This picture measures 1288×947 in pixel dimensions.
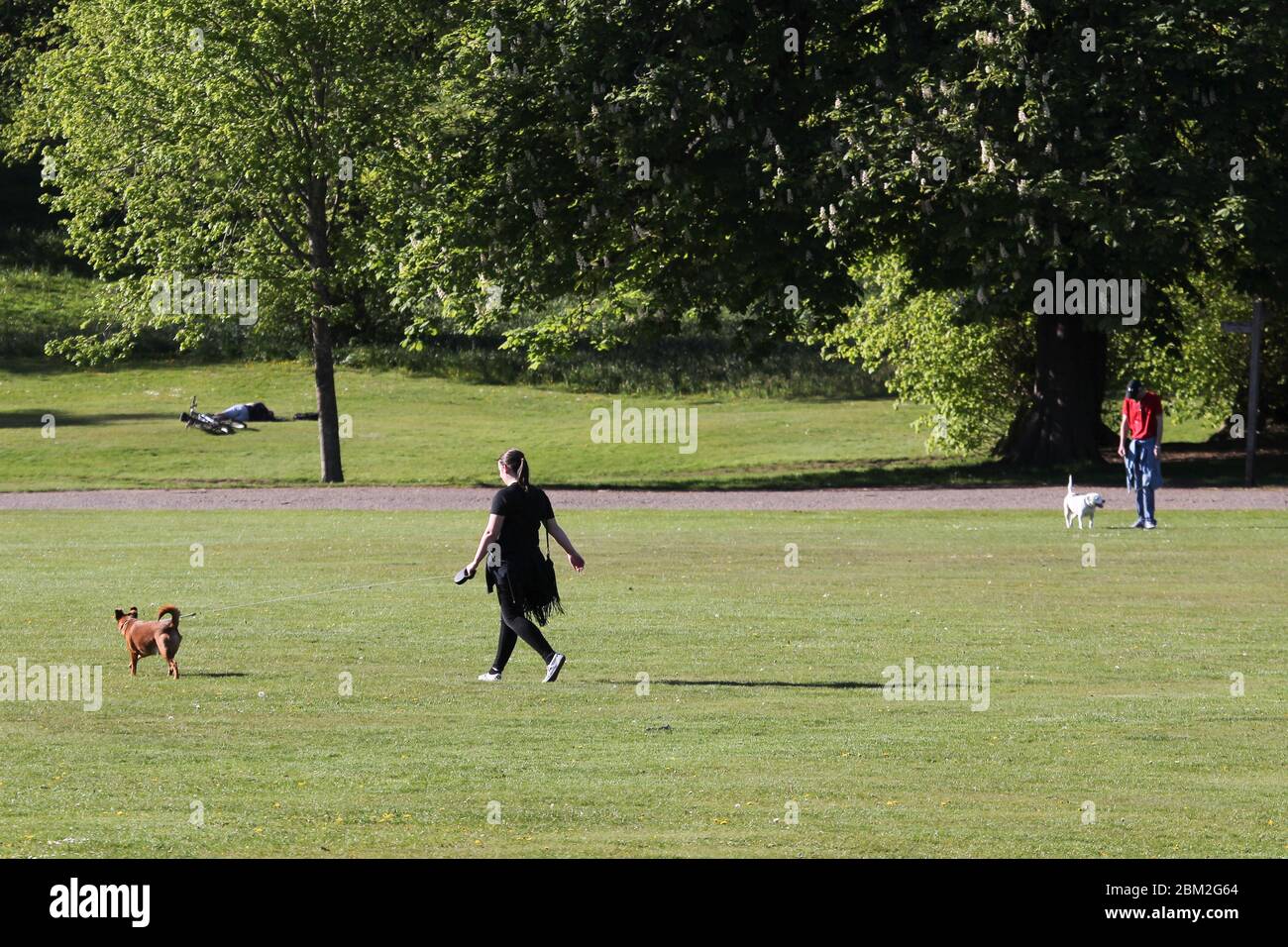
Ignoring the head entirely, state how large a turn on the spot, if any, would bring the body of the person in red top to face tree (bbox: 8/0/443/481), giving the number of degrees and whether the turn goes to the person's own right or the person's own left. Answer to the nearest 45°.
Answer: approximately 45° to the person's own right

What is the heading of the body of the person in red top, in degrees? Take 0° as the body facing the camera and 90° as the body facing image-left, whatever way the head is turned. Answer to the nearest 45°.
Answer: approximately 45°

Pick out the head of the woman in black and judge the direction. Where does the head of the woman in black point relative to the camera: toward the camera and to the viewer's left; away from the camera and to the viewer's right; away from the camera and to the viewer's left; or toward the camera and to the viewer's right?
away from the camera and to the viewer's left

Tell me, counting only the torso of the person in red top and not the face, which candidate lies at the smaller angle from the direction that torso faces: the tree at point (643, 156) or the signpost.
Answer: the tree

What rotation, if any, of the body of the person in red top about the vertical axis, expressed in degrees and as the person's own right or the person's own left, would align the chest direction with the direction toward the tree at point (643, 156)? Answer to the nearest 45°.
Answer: approximately 90° to the person's own right

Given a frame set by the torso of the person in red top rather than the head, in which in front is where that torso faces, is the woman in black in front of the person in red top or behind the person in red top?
in front

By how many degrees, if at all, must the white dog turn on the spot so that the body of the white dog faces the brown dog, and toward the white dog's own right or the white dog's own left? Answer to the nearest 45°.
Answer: approximately 135° to the white dog's own right
